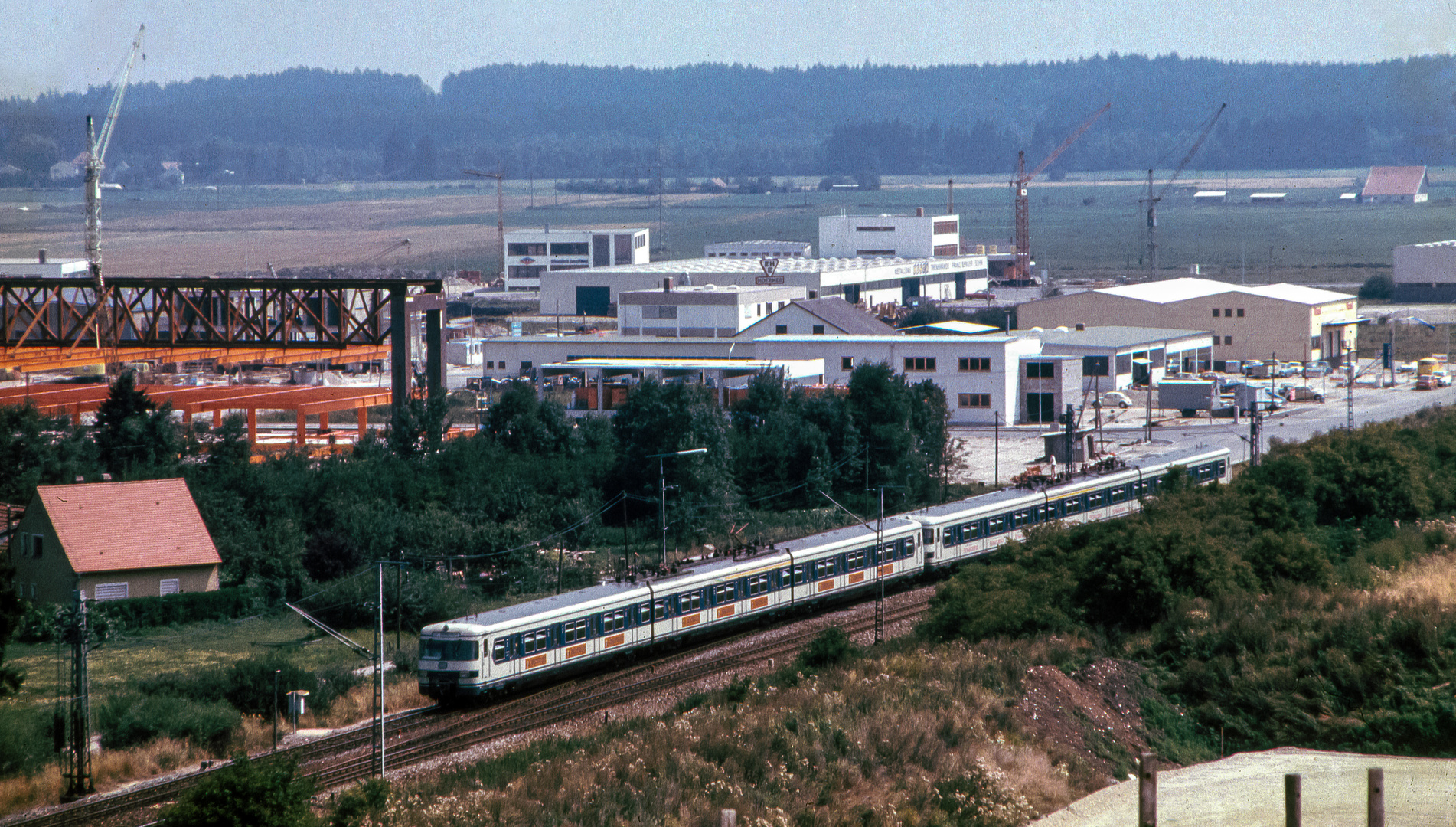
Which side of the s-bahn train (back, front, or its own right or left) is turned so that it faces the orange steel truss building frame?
right

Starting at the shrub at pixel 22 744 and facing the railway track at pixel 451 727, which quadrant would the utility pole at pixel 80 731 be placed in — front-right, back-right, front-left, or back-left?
front-right

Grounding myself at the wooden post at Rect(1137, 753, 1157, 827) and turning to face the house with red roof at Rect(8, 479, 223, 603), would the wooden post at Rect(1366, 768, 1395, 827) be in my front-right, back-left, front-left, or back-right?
back-right

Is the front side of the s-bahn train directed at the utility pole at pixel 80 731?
yes

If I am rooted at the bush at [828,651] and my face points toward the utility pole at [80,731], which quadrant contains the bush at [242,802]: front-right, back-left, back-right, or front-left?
front-left

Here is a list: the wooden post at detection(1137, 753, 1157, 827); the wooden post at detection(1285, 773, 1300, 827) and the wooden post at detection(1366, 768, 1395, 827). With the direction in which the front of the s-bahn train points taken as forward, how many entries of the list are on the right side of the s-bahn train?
0

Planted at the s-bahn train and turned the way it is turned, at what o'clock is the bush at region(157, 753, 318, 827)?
The bush is roughly at 11 o'clock from the s-bahn train.

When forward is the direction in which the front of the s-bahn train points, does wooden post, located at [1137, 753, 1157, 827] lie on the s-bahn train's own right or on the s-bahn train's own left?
on the s-bahn train's own left

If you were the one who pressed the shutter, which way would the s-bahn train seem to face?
facing the viewer and to the left of the viewer

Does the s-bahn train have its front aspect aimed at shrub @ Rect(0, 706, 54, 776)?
yes
